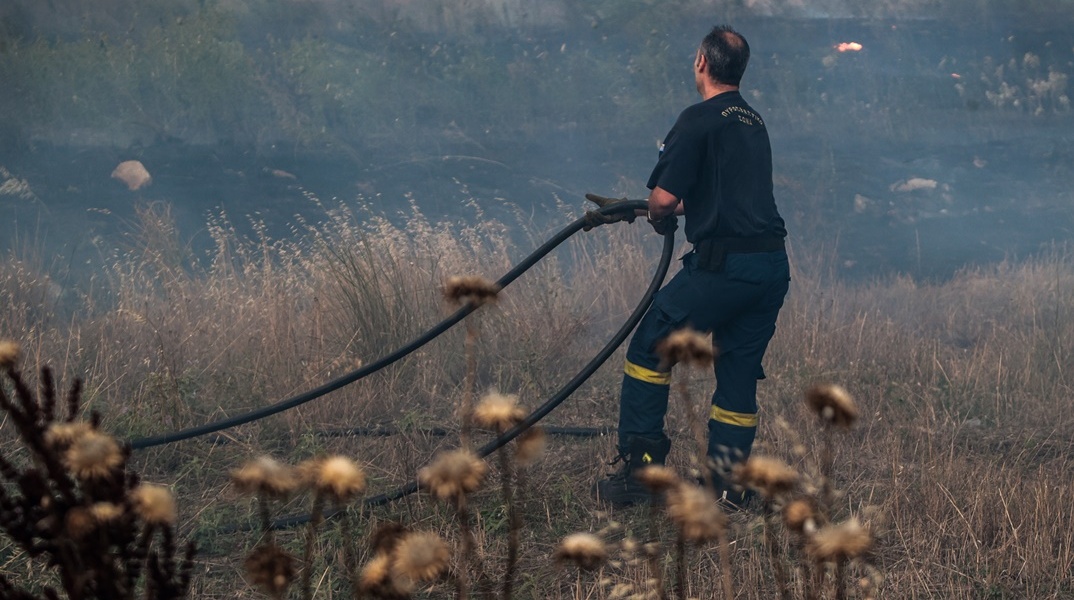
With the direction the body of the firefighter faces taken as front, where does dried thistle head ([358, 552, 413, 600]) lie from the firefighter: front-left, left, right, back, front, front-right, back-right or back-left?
back-left

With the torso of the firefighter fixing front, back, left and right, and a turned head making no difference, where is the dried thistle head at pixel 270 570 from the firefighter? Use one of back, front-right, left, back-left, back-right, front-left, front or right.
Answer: back-left

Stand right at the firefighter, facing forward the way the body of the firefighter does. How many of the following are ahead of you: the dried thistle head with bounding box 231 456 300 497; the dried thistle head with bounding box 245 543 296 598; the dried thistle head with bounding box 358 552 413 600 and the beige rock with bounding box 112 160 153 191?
1

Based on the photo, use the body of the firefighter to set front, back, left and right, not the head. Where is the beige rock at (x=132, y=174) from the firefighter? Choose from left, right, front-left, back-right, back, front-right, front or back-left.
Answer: front

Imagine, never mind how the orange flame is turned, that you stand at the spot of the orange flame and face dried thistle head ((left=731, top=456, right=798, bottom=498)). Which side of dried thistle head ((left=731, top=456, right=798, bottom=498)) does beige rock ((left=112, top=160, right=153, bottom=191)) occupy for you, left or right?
right

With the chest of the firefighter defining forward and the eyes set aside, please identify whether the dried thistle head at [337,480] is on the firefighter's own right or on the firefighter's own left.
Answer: on the firefighter's own left

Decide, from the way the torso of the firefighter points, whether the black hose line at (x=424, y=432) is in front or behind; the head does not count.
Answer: in front

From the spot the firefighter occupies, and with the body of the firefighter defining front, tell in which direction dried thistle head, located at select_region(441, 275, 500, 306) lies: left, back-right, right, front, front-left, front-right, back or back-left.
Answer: back-left

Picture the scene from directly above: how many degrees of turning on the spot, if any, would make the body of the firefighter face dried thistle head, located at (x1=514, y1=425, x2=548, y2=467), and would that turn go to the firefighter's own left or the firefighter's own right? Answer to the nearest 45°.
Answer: approximately 135° to the firefighter's own left

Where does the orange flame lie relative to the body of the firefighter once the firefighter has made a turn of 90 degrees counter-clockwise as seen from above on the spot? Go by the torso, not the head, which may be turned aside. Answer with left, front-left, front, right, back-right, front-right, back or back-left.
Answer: back-right

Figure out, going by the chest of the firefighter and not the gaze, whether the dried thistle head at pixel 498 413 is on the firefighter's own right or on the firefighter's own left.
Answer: on the firefighter's own left

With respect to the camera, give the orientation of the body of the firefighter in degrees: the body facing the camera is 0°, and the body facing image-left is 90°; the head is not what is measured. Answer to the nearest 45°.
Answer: approximately 135°

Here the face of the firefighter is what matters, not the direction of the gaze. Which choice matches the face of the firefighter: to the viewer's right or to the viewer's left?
to the viewer's left
